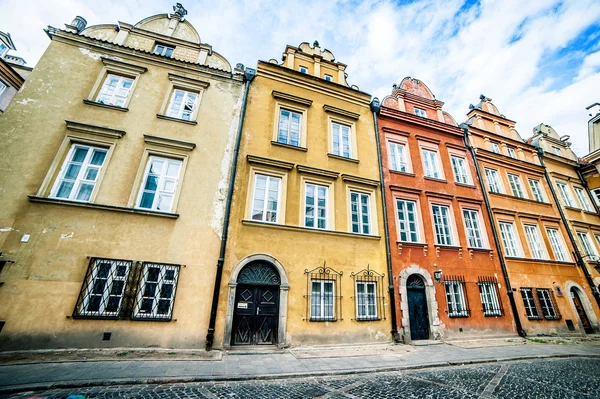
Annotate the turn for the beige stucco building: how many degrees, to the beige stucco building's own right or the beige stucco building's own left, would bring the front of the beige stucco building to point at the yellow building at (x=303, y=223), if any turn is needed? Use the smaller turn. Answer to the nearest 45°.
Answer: approximately 90° to the beige stucco building's own left

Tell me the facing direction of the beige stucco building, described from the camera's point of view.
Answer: facing the viewer
